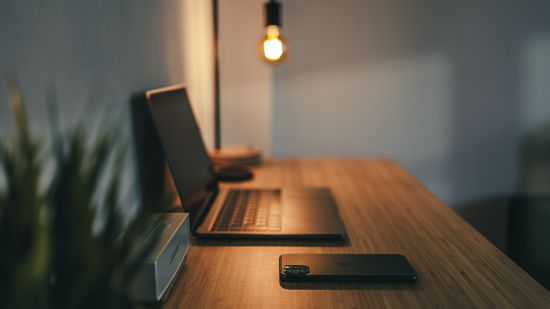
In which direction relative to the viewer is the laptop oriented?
to the viewer's right

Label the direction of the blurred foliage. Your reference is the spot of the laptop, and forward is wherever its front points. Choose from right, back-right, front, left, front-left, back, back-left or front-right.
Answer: right

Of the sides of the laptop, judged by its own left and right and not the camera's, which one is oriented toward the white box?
right
